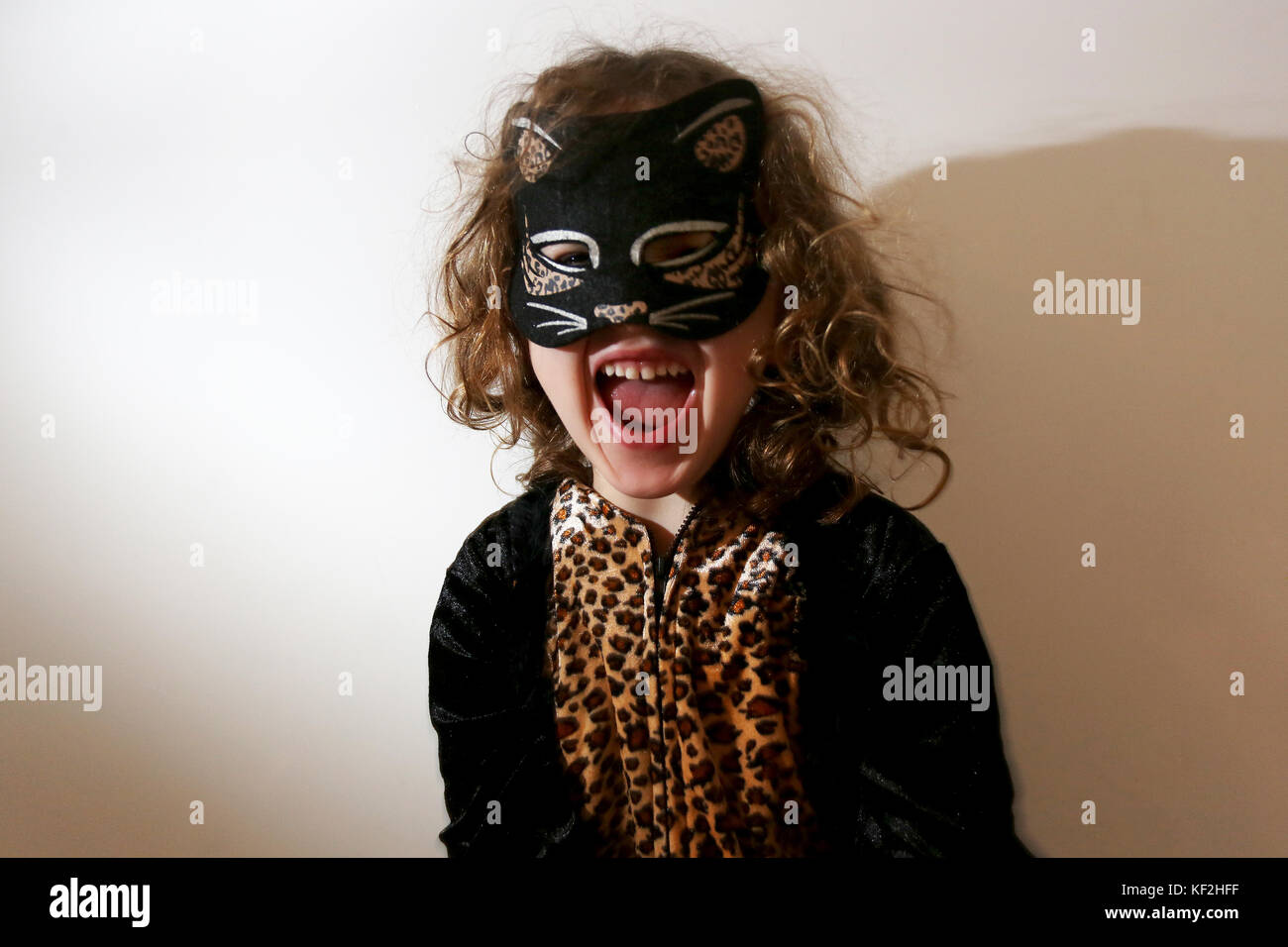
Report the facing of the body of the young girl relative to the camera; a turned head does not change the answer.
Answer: toward the camera

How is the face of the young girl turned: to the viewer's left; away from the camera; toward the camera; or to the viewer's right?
toward the camera
